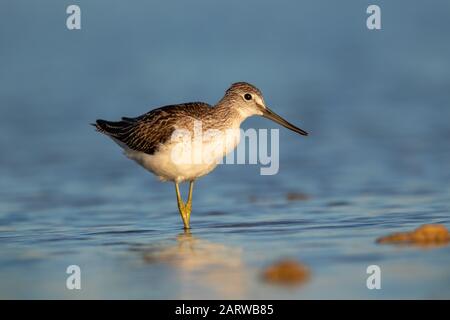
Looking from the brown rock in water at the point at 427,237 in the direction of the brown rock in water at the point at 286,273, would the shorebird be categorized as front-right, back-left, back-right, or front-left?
front-right

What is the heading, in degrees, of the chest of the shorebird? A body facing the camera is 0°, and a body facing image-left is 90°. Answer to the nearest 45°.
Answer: approximately 270°

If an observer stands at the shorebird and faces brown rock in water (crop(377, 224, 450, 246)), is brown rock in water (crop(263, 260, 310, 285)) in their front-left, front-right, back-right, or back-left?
front-right

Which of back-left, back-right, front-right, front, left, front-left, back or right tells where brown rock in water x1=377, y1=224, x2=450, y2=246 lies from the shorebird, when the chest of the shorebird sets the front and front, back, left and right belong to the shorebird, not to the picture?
front-right

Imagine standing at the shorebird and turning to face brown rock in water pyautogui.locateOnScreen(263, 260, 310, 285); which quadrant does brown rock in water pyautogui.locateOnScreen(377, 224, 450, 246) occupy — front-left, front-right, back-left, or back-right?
front-left

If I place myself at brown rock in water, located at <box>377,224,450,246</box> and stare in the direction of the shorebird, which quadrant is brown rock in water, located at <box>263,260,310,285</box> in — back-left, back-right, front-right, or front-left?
front-left

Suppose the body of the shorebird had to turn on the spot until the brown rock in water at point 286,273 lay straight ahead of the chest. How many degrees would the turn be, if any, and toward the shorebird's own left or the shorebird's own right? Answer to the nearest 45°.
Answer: approximately 90° to the shorebird's own right
